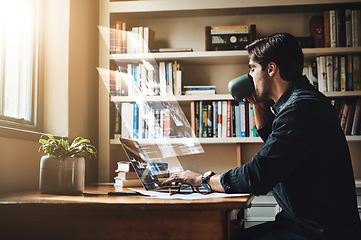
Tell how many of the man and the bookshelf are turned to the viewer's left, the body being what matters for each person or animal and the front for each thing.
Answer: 1

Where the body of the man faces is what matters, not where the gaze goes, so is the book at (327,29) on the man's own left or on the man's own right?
on the man's own right

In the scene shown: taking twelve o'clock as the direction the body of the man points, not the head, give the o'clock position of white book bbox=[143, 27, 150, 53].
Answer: The white book is roughly at 2 o'clock from the man.

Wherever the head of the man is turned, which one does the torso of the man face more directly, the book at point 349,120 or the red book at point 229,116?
the red book

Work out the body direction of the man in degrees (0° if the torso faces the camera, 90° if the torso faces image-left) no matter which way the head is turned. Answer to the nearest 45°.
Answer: approximately 90°

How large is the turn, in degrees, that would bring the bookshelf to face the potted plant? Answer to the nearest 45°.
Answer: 0° — it already faces it

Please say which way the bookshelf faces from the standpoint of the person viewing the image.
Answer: facing the viewer

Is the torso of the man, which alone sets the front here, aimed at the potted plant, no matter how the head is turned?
yes

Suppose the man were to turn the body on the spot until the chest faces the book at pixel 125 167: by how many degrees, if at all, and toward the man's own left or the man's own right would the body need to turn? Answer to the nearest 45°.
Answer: approximately 45° to the man's own right

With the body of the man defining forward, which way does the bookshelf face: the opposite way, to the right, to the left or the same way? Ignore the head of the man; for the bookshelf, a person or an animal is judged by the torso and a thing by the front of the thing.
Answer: to the left

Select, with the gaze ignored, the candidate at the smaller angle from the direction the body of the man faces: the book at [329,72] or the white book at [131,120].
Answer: the white book

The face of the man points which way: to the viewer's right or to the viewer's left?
to the viewer's left

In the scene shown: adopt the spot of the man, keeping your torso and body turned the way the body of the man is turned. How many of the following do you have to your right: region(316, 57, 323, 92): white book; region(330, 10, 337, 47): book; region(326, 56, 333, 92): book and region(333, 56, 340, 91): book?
4

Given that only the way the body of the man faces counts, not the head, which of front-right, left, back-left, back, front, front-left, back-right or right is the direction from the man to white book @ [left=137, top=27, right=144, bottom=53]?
front-right
